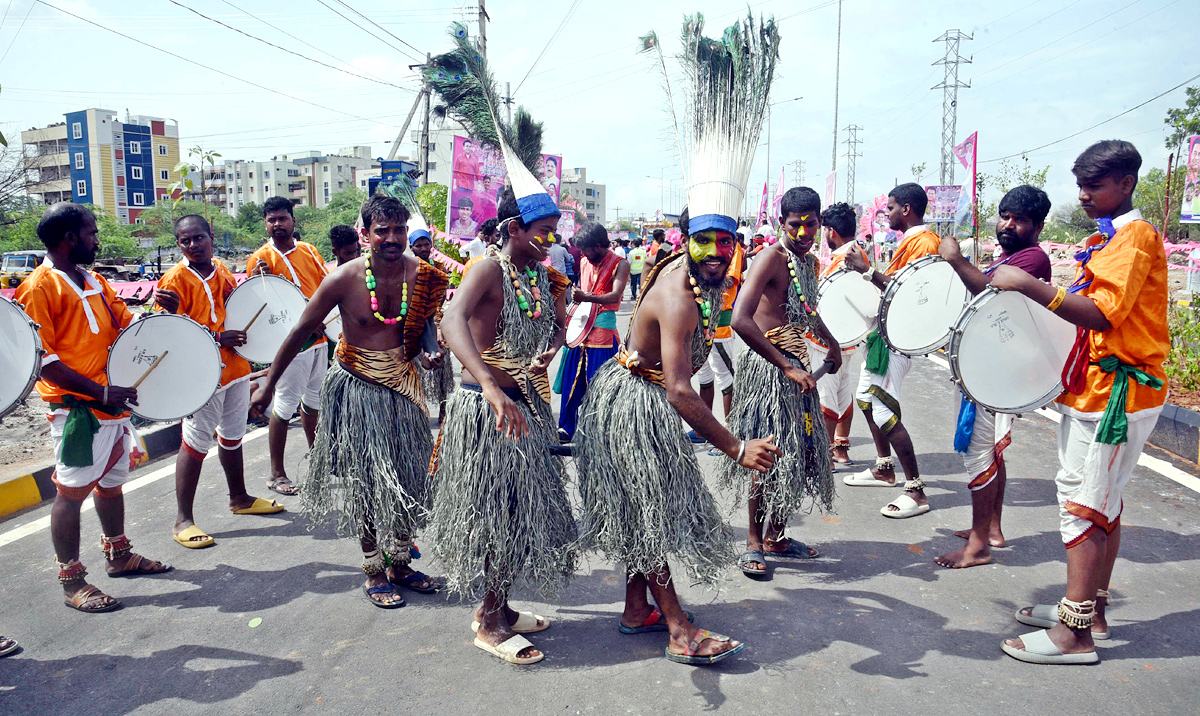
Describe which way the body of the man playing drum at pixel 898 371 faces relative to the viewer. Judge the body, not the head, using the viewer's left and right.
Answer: facing to the left of the viewer

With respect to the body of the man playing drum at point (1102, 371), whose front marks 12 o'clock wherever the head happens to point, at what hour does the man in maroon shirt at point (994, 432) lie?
The man in maroon shirt is roughly at 2 o'clock from the man playing drum.

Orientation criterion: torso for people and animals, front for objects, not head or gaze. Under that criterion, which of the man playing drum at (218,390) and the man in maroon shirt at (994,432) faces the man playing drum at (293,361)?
the man in maroon shirt

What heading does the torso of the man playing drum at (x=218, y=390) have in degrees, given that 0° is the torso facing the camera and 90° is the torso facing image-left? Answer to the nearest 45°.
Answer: approximately 315°

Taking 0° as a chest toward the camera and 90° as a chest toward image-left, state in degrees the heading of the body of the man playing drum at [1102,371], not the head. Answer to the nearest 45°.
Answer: approximately 90°

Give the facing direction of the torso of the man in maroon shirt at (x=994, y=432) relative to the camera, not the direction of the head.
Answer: to the viewer's left

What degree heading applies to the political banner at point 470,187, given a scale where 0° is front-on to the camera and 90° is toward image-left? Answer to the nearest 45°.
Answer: approximately 0°

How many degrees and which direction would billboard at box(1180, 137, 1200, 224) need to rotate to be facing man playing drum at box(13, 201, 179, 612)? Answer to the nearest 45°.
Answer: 0° — it already faces them

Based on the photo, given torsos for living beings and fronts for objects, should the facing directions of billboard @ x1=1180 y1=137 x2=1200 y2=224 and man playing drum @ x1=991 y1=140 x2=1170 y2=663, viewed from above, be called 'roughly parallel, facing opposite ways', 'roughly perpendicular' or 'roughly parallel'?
roughly perpendicular
